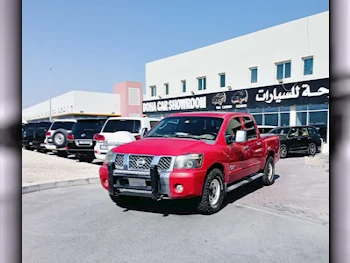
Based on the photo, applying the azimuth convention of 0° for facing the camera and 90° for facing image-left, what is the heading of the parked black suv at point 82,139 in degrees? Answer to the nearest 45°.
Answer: approximately 225°

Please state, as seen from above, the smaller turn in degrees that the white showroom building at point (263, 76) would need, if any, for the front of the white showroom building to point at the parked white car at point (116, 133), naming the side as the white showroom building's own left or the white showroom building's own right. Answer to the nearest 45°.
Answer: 0° — it already faces it

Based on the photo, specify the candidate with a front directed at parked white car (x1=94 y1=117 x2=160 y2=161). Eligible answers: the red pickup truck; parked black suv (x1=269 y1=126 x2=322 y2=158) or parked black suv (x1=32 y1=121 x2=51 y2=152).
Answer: parked black suv (x1=269 y1=126 x2=322 y2=158)

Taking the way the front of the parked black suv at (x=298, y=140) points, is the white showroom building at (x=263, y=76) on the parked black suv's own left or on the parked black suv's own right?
on the parked black suv's own right

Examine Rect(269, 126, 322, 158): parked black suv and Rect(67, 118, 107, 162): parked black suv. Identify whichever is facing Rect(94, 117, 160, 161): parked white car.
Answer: Rect(269, 126, 322, 158): parked black suv

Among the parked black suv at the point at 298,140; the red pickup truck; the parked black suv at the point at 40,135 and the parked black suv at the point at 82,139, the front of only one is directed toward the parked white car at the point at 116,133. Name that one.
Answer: the parked black suv at the point at 298,140

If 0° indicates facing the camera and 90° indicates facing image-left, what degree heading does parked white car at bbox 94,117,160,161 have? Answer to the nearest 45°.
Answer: approximately 225°

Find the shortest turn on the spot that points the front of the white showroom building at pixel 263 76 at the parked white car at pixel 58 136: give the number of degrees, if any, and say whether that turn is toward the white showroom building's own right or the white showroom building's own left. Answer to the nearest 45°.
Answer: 0° — it already faces it
